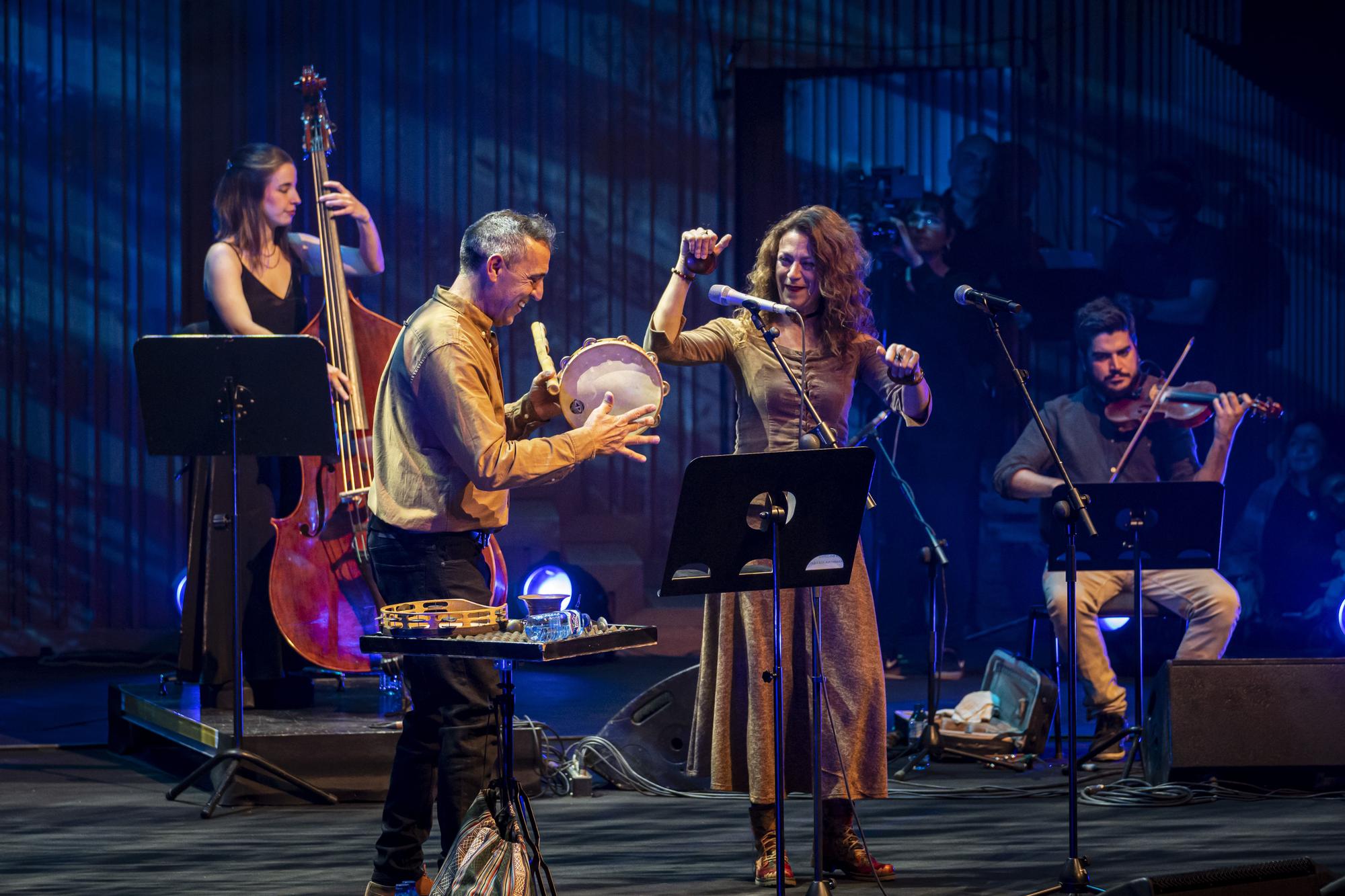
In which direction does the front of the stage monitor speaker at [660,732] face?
to the viewer's left

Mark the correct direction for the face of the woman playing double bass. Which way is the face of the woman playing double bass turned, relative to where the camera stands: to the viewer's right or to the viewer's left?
to the viewer's right

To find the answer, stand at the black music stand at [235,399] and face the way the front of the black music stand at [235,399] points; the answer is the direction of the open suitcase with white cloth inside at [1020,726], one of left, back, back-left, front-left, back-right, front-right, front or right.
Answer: right

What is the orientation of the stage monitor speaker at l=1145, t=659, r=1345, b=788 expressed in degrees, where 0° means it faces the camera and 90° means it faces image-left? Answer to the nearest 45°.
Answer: approximately 180°

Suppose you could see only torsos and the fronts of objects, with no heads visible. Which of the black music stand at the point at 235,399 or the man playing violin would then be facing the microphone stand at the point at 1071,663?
the man playing violin

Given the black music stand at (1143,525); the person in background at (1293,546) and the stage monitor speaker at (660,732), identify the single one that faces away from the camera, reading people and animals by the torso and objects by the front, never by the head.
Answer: the black music stand

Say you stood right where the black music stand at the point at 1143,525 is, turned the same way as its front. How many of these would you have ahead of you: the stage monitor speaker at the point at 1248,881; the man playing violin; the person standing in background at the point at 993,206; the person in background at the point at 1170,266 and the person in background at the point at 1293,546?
4

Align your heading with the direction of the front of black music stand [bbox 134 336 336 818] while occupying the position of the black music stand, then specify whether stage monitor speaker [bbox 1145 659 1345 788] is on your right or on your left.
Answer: on your right

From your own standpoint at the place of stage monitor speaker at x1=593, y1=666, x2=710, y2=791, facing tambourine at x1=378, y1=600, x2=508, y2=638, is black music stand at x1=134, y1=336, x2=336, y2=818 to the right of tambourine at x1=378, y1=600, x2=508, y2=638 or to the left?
right

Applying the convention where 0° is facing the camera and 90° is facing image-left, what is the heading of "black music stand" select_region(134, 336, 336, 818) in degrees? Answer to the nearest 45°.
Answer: approximately 180°

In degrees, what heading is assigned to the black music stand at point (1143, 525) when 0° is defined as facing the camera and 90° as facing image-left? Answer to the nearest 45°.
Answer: approximately 180°
